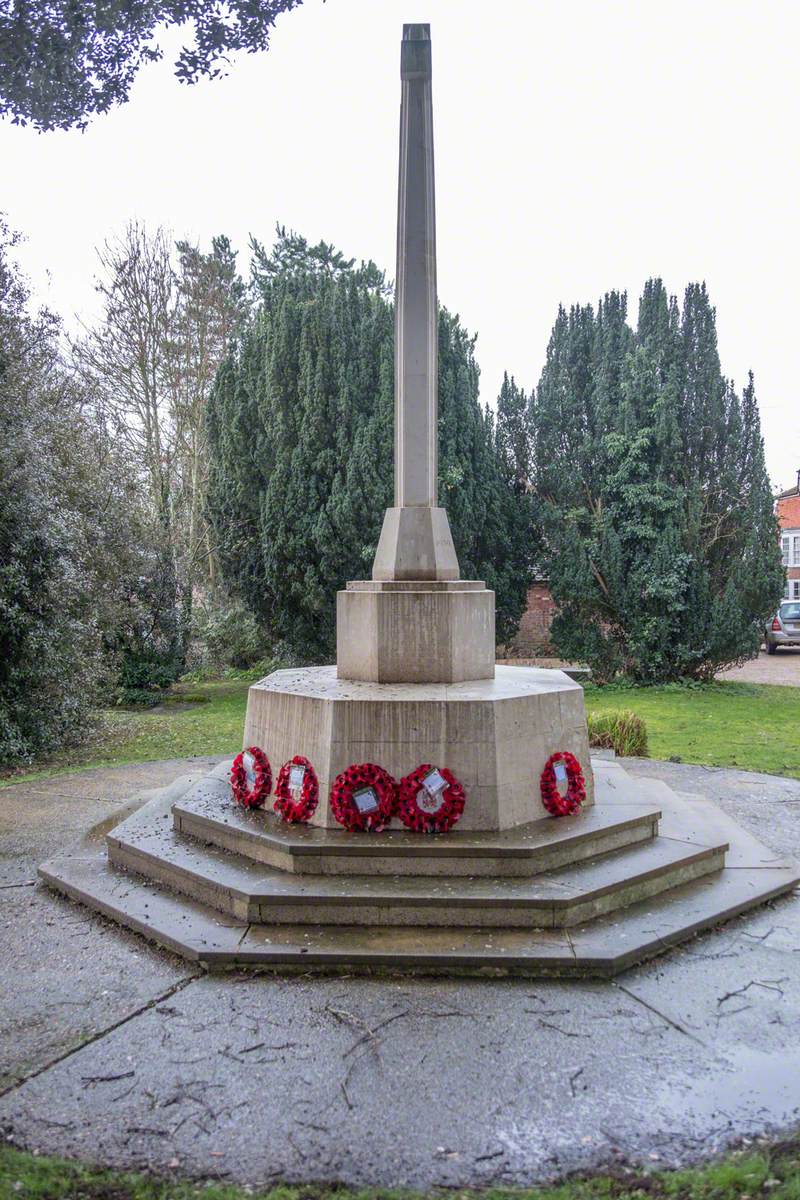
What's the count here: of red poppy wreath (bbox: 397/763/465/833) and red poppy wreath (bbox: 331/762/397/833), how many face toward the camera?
2

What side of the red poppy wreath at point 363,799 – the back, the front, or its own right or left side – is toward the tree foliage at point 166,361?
back

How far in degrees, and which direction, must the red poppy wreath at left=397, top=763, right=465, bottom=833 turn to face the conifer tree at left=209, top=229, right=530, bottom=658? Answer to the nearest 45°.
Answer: approximately 180°

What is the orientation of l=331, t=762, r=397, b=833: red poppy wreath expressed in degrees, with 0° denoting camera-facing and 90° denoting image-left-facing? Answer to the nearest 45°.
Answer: approximately 0°

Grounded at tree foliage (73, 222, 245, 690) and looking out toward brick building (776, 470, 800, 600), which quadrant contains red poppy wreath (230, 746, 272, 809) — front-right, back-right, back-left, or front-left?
back-right

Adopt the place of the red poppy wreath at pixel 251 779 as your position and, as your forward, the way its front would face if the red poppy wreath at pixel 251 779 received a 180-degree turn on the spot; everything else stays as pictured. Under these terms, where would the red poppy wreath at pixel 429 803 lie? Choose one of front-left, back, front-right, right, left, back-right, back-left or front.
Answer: right
